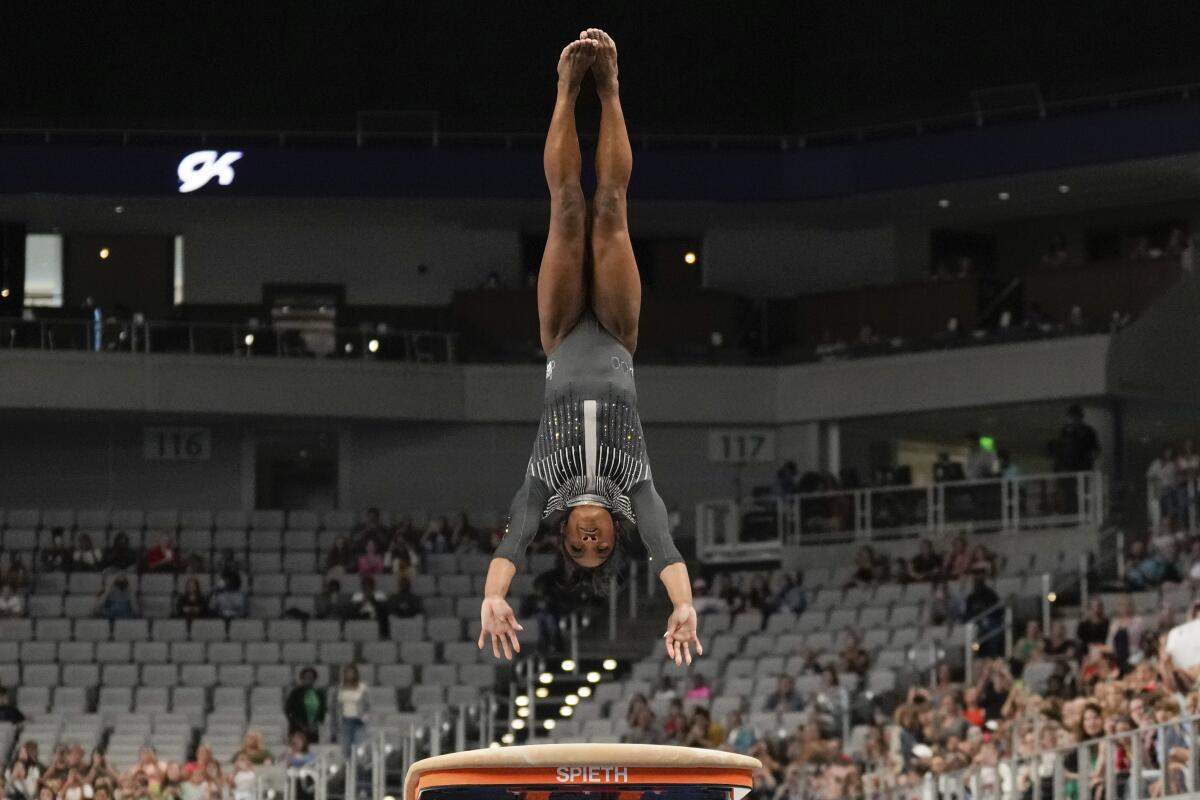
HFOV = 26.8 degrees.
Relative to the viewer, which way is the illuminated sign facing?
toward the camera

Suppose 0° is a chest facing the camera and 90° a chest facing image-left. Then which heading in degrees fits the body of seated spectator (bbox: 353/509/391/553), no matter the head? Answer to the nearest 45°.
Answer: approximately 0°

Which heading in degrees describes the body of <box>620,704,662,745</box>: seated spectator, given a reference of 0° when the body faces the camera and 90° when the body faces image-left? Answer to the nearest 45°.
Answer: approximately 0°

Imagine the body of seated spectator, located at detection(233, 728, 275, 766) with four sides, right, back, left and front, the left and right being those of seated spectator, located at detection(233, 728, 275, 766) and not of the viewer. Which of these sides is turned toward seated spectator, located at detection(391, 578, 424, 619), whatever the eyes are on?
back

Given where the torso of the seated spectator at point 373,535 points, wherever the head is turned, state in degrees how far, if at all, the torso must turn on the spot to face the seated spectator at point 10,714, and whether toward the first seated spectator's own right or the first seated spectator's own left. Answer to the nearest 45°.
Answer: approximately 45° to the first seated spectator's own right

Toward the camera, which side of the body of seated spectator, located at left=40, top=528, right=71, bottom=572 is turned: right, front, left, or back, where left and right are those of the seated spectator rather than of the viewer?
front

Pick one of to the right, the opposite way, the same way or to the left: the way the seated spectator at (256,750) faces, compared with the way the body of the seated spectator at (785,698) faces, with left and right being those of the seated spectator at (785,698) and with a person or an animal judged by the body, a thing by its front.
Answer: the same way

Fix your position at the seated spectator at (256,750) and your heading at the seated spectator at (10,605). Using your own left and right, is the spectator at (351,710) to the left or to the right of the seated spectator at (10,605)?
right

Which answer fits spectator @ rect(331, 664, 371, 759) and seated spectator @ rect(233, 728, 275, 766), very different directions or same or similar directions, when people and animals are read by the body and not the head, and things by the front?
same or similar directions

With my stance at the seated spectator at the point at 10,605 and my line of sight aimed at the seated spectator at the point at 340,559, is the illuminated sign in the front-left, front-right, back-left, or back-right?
front-left

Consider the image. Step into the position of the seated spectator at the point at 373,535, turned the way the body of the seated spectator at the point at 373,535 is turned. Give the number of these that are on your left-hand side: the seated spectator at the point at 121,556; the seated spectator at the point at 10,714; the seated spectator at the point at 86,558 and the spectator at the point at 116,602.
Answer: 0

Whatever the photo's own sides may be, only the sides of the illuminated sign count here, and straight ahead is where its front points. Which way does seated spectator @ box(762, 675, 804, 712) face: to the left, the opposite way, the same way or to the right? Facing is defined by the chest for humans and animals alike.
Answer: the same way

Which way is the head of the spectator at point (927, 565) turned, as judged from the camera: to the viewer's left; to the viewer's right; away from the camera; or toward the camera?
toward the camera

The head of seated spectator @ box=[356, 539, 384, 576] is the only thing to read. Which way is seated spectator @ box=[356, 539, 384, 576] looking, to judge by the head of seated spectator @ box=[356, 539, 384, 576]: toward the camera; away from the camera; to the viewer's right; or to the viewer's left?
toward the camera

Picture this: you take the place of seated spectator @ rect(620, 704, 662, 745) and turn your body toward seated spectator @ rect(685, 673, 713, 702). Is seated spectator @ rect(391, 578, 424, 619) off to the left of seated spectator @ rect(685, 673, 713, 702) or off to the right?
left

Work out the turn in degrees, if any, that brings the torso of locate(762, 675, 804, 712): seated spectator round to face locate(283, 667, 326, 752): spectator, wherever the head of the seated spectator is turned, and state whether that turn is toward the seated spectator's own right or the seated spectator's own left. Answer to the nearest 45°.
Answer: approximately 90° to the seated spectator's own right

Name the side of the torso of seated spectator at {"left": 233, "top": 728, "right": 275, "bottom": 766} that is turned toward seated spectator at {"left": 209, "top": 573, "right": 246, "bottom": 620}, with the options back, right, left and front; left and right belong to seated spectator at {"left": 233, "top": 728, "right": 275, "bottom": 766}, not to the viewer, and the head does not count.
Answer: back

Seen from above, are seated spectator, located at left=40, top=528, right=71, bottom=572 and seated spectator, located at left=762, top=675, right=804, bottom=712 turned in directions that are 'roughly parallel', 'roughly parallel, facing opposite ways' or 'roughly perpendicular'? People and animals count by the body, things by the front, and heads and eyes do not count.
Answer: roughly parallel
